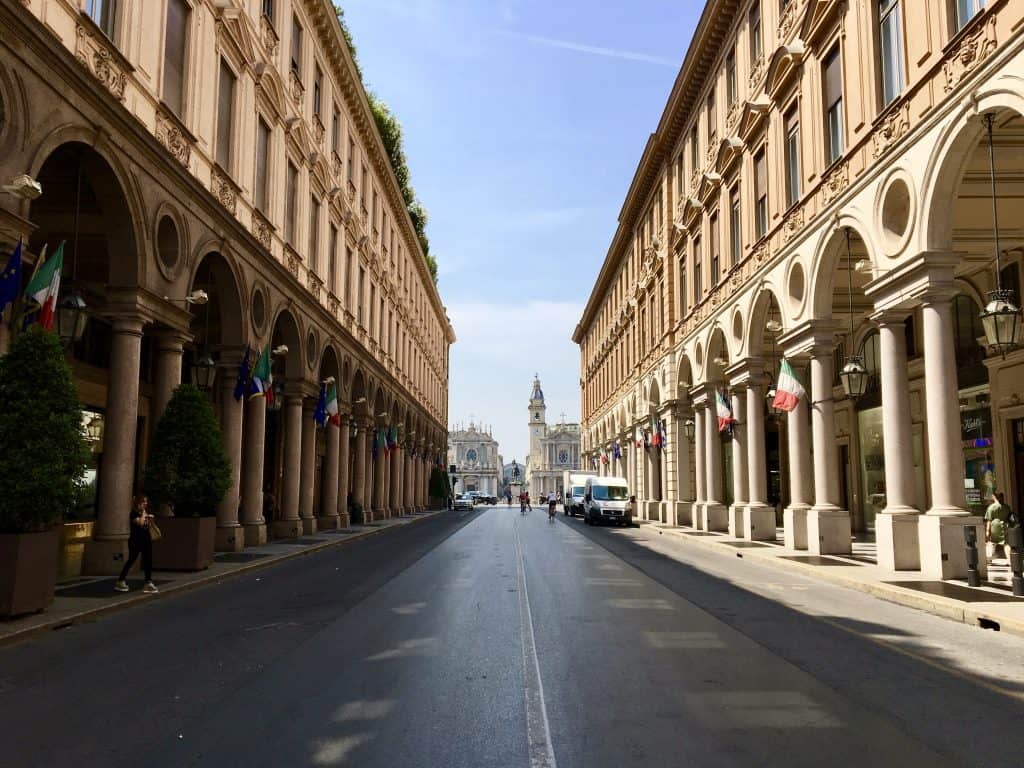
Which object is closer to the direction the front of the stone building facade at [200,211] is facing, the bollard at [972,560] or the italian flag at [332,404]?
the bollard

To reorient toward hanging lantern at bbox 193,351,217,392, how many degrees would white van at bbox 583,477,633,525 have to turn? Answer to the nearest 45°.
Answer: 0° — it already faces it

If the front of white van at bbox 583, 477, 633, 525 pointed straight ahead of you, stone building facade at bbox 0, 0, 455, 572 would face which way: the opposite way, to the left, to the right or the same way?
to the left

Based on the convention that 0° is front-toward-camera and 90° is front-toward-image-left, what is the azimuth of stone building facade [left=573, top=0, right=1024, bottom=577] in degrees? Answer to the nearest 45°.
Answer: approximately 45°

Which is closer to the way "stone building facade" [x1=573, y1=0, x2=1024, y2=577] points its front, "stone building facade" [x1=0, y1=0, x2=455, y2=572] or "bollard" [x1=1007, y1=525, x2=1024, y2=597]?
the stone building facade

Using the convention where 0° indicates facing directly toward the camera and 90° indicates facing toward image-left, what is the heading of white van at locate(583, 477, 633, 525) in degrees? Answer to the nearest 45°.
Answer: approximately 0°

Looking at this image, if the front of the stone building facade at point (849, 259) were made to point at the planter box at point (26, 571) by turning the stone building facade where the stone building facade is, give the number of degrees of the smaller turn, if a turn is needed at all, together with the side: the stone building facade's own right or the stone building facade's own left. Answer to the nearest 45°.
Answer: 0° — it already faces it

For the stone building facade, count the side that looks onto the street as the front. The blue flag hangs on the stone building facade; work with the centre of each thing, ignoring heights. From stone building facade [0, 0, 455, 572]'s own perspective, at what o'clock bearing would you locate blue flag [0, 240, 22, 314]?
The blue flag is roughly at 2 o'clock from the stone building facade.

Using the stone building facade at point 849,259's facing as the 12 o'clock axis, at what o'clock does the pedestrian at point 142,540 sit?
The pedestrian is roughly at 12 o'clock from the stone building facade.

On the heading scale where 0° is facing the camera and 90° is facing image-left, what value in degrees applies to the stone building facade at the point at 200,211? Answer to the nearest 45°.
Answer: approximately 315°
